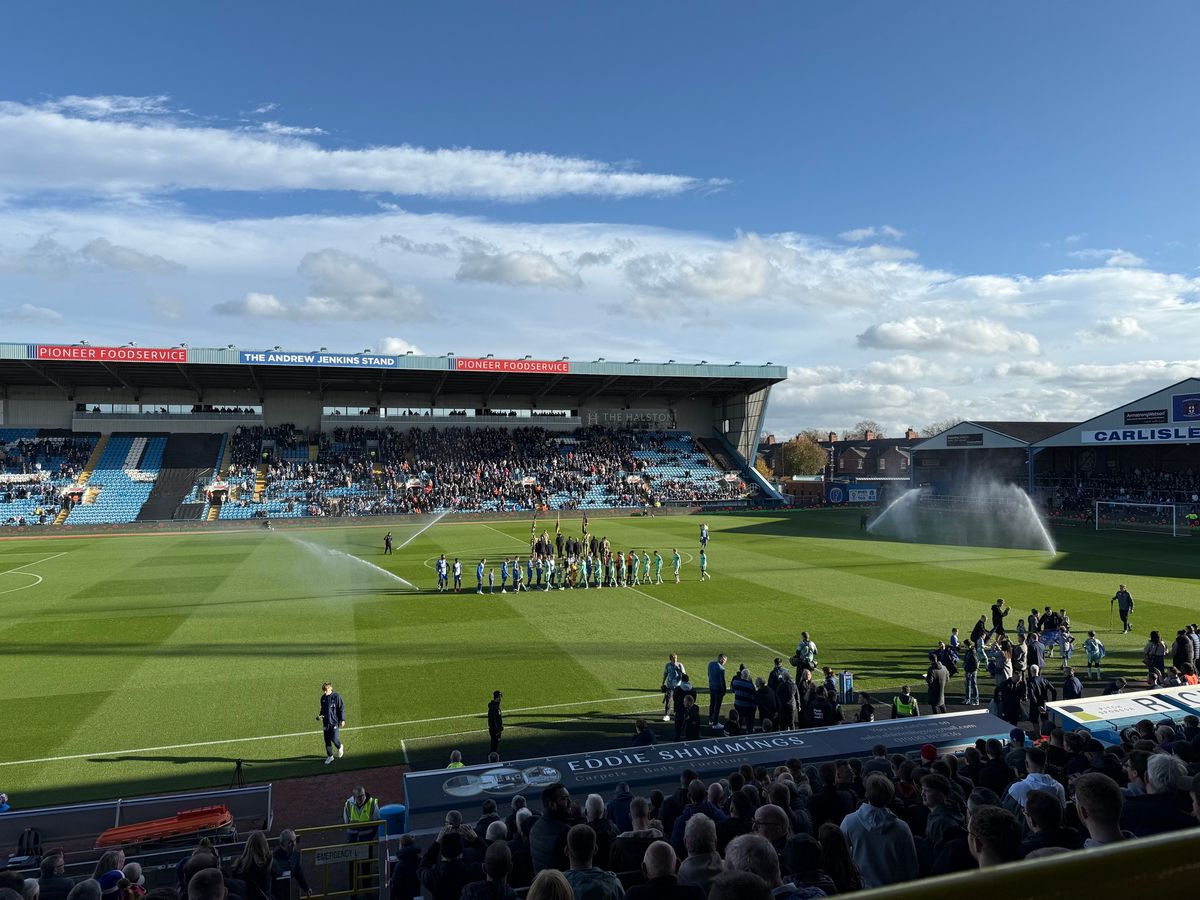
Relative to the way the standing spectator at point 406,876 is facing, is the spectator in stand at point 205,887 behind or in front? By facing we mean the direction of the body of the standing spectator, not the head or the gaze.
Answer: behind

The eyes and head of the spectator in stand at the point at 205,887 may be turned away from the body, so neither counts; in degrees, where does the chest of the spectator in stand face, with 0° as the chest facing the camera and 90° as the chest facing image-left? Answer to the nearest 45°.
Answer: approximately 180°

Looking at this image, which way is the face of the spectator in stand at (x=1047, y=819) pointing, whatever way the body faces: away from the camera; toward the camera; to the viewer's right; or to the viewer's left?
away from the camera

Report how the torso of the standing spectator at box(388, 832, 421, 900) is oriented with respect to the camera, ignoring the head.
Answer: away from the camera

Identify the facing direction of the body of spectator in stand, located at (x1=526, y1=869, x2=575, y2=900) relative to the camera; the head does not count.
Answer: away from the camera

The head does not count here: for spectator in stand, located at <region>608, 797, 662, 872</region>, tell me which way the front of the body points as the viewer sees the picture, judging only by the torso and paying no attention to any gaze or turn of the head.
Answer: away from the camera

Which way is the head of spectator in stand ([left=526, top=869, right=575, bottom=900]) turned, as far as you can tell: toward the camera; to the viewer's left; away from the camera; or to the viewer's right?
away from the camera

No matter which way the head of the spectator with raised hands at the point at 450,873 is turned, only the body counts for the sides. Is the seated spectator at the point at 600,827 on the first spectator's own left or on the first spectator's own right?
on the first spectator's own right

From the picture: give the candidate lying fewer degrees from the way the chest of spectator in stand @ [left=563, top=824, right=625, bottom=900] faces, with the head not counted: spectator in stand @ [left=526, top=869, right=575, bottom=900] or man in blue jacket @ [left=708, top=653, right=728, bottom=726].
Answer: the man in blue jacket

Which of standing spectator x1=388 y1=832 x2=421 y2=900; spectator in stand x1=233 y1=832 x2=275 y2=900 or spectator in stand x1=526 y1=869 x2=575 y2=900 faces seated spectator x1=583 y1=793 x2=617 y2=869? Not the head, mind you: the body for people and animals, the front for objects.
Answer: spectator in stand x1=526 y1=869 x2=575 y2=900

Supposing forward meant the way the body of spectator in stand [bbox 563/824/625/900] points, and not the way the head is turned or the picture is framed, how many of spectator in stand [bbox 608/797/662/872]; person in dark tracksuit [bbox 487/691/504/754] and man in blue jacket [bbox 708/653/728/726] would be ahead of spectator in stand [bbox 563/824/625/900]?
3

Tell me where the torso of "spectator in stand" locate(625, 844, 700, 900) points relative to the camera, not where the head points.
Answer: away from the camera
